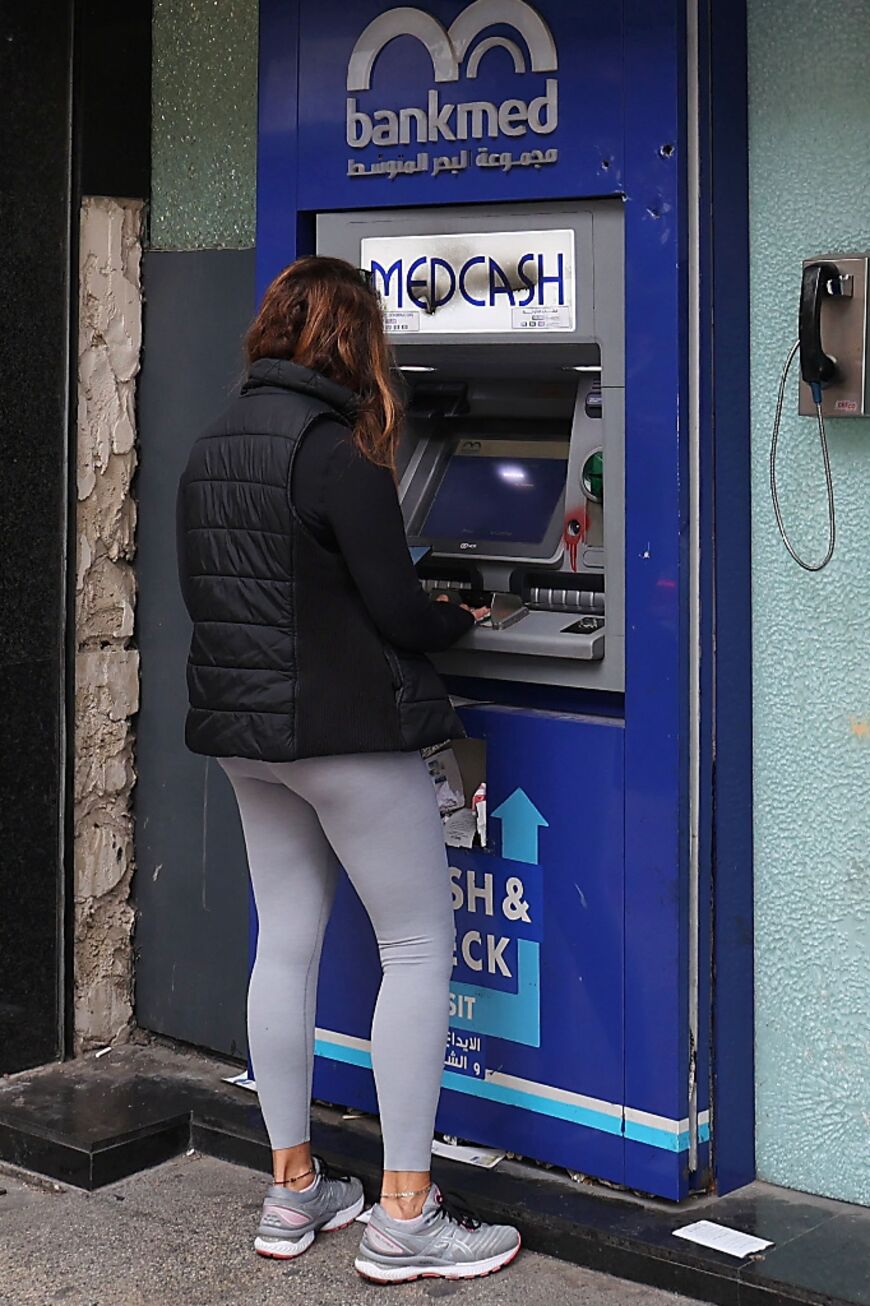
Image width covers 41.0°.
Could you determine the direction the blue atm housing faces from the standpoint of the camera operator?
facing the viewer and to the left of the viewer

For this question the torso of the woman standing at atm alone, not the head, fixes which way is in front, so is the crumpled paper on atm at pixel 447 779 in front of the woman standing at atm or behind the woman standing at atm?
in front

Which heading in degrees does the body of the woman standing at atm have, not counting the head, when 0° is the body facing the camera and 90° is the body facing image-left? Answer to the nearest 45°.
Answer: approximately 225°

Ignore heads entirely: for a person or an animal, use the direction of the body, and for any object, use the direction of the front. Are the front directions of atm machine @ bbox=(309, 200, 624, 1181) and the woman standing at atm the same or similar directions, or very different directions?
very different directions

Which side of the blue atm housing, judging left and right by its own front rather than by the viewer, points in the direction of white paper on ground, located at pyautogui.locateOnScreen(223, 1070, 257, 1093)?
right

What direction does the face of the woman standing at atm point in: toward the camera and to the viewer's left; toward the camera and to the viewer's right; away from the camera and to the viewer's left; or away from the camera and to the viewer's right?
away from the camera and to the viewer's right

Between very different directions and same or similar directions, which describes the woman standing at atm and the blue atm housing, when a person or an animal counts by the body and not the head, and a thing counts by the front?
very different directions

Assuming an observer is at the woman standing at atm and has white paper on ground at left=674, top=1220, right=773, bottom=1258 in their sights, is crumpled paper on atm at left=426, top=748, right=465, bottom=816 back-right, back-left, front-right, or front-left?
front-left

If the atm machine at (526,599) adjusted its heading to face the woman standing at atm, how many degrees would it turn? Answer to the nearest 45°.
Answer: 0° — it already faces them
